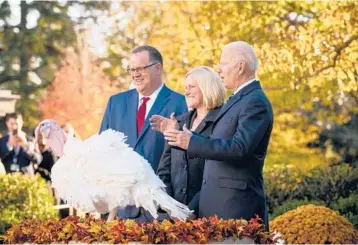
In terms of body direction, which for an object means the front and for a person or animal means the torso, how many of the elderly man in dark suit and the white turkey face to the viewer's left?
2

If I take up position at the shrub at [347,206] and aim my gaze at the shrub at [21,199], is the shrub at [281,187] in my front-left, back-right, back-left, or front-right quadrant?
front-right

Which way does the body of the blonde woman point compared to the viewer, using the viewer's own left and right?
facing the viewer and to the left of the viewer

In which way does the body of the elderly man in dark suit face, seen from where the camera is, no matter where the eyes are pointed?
to the viewer's left

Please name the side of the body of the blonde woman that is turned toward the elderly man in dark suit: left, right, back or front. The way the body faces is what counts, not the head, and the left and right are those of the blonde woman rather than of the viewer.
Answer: left

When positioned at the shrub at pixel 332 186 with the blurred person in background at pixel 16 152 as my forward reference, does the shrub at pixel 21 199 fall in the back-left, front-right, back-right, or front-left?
front-left

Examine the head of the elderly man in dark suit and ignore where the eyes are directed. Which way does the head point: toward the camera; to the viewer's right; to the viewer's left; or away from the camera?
to the viewer's left

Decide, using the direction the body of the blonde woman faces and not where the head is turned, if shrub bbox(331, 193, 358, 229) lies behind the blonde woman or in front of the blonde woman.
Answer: behind

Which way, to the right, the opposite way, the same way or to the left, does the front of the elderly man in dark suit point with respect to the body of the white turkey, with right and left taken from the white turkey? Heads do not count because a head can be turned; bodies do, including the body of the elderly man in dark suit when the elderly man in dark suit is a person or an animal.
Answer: the same way

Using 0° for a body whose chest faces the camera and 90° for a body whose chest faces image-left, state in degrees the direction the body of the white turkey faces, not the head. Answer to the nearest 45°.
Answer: approximately 90°
